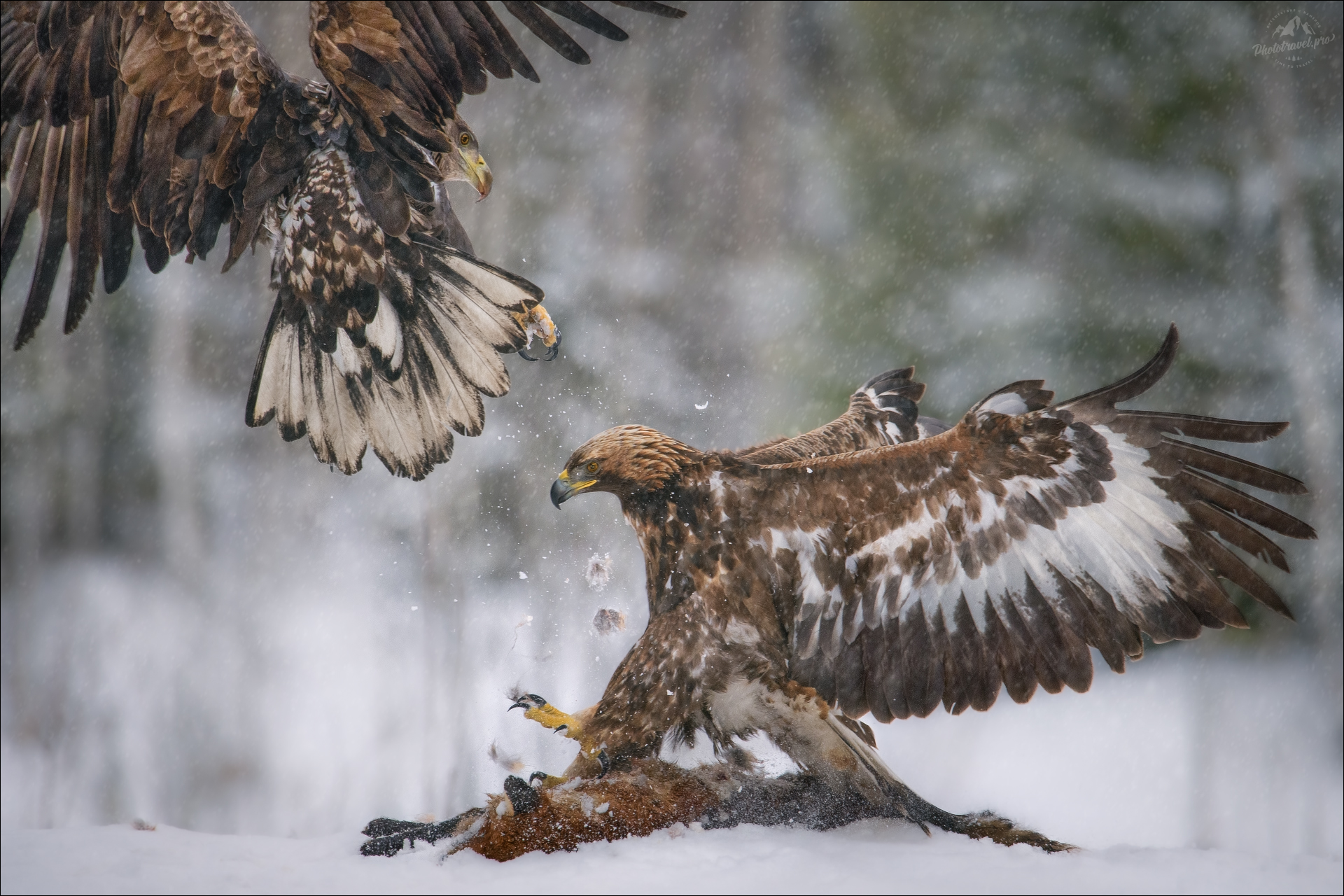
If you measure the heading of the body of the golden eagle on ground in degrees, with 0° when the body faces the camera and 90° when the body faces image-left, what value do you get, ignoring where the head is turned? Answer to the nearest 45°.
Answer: approximately 90°

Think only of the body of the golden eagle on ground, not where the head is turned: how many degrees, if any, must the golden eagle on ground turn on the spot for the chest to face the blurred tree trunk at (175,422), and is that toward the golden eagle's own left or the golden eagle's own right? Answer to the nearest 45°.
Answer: approximately 90° to the golden eagle's own right
